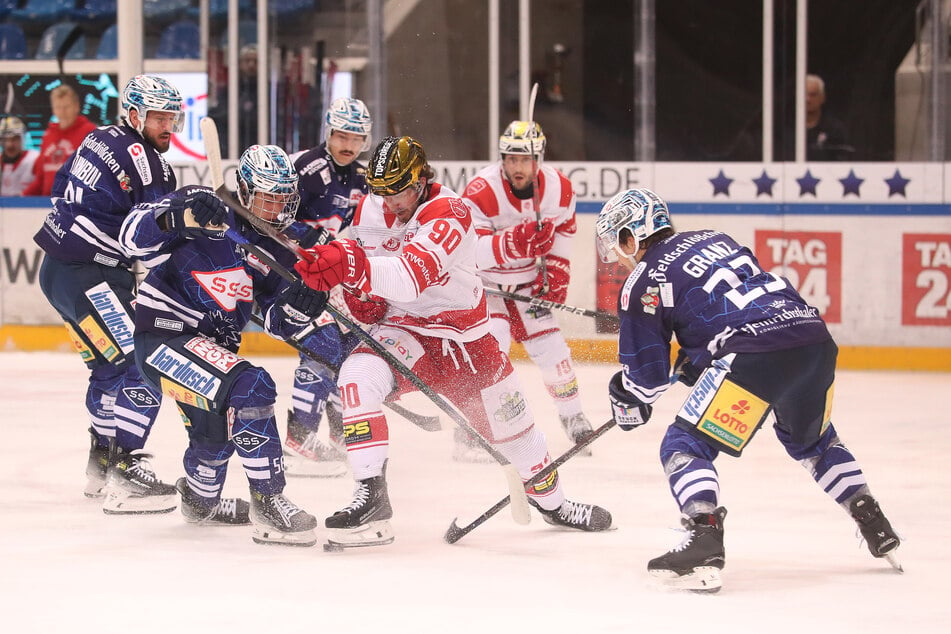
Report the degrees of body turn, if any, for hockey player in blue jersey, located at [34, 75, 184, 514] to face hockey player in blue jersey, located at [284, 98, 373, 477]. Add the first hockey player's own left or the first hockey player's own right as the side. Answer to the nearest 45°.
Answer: approximately 45° to the first hockey player's own left

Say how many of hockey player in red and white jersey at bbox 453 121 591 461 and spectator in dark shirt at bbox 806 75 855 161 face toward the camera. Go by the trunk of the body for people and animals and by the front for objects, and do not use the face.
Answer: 2

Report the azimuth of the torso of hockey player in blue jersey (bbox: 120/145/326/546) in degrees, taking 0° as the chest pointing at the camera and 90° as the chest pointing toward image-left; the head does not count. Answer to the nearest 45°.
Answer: approximately 315°

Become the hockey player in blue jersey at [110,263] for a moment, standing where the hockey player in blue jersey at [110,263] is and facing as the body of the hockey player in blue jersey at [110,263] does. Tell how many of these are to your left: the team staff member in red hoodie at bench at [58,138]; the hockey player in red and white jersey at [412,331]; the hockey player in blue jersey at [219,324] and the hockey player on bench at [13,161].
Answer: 2

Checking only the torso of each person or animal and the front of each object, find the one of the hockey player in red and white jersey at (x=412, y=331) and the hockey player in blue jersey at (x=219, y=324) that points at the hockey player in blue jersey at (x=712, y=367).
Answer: the hockey player in blue jersey at (x=219, y=324)

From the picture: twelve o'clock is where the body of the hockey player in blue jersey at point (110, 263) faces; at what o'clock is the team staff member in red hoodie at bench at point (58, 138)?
The team staff member in red hoodie at bench is roughly at 9 o'clock from the hockey player in blue jersey.

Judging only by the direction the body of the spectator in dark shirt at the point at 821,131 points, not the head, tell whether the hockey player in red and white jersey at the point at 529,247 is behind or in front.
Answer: in front

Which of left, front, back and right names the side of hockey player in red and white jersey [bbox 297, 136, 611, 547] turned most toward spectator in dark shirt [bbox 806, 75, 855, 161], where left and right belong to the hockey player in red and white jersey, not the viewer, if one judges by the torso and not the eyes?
back

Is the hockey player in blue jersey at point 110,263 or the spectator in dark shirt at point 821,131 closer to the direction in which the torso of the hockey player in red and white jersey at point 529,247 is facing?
the hockey player in blue jersey

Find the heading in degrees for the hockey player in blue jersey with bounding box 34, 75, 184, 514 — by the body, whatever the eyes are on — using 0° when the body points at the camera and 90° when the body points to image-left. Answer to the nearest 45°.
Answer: approximately 270°

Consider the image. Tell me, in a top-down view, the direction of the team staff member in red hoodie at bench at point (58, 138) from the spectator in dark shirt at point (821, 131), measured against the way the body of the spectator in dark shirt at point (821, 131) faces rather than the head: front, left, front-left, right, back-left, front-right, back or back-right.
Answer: right
